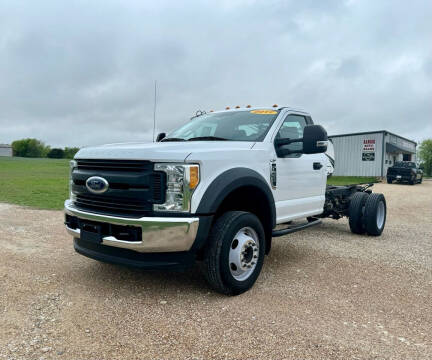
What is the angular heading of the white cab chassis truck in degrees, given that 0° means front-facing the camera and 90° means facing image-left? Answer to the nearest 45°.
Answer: approximately 45°

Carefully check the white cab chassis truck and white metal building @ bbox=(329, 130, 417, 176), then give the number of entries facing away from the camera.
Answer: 0

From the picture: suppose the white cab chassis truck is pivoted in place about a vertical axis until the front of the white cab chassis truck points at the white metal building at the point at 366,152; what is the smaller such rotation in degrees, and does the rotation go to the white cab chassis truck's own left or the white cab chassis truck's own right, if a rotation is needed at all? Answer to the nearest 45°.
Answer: approximately 180°

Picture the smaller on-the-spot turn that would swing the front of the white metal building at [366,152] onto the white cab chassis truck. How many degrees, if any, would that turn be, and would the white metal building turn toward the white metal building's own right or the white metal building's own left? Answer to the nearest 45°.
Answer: approximately 45° to the white metal building's own right
